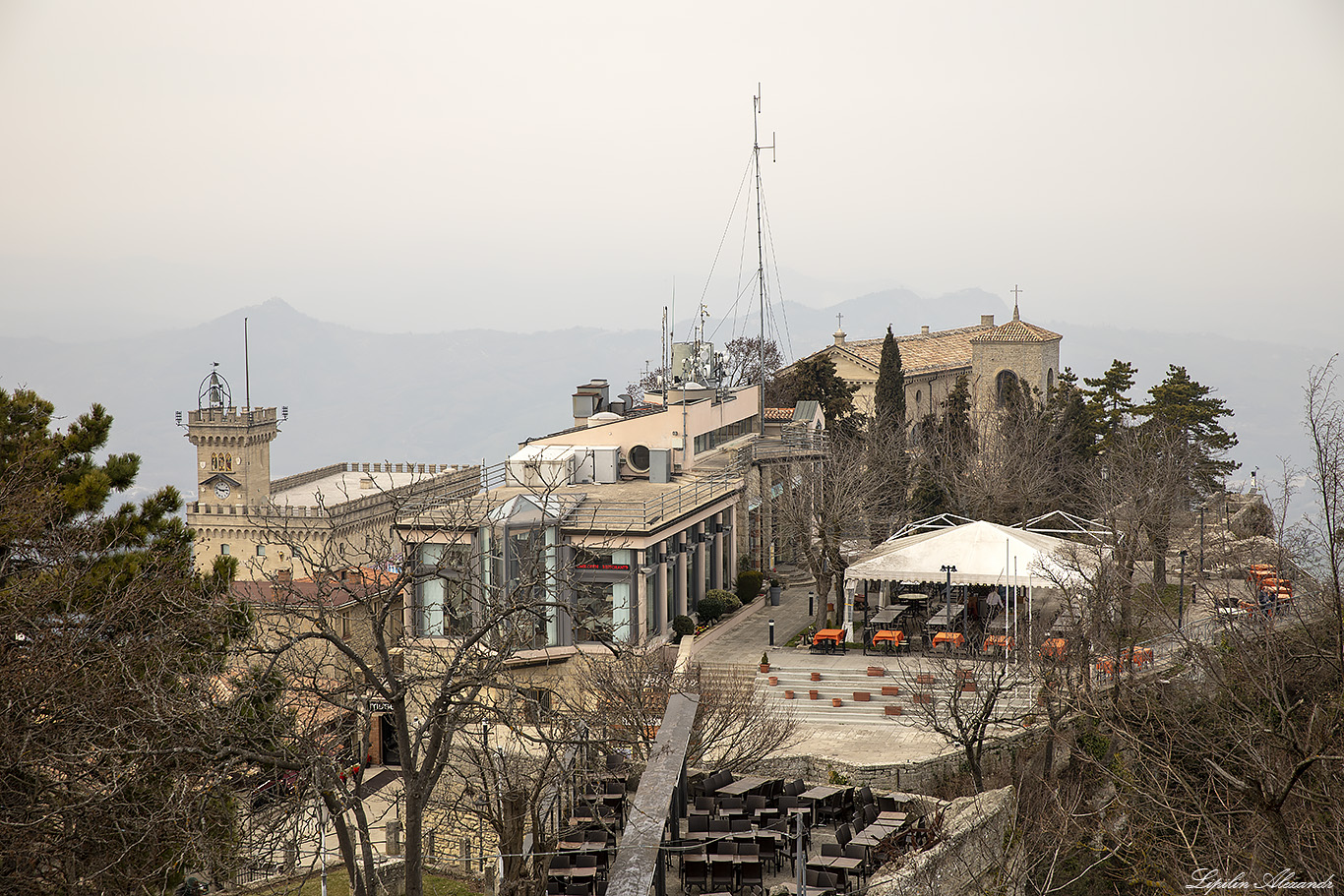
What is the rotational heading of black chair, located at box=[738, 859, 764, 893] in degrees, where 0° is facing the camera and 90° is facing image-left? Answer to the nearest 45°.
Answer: approximately 180°

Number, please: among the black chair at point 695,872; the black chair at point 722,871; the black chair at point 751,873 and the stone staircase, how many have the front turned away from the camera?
3

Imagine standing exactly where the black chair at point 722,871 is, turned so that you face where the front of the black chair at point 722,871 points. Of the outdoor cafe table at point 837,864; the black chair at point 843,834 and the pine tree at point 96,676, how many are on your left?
1

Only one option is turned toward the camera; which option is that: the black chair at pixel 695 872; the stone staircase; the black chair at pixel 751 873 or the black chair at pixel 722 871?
the stone staircase

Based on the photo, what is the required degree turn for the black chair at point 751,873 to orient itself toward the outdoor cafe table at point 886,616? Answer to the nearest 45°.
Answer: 0° — it already faces it

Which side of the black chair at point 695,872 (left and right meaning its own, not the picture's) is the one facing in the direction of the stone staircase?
front

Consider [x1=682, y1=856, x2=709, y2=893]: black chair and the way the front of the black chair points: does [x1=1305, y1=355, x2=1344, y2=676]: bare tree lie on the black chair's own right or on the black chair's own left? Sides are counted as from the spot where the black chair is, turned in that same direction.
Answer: on the black chair's own right

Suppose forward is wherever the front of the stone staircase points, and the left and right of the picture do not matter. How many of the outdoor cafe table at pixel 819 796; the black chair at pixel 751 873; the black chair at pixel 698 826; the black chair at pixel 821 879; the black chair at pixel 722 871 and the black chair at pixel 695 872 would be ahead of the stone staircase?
6

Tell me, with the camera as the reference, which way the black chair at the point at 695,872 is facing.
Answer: facing away from the viewer

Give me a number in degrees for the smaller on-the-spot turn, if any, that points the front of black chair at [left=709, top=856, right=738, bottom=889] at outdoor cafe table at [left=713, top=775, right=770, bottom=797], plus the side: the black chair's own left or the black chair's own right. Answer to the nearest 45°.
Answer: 0° — it already faces it

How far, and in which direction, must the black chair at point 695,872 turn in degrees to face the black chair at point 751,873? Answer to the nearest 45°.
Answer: approximately 90° to its right

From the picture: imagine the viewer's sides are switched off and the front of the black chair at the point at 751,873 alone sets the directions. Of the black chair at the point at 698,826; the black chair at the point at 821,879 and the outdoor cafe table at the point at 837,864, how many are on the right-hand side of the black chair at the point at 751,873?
2
